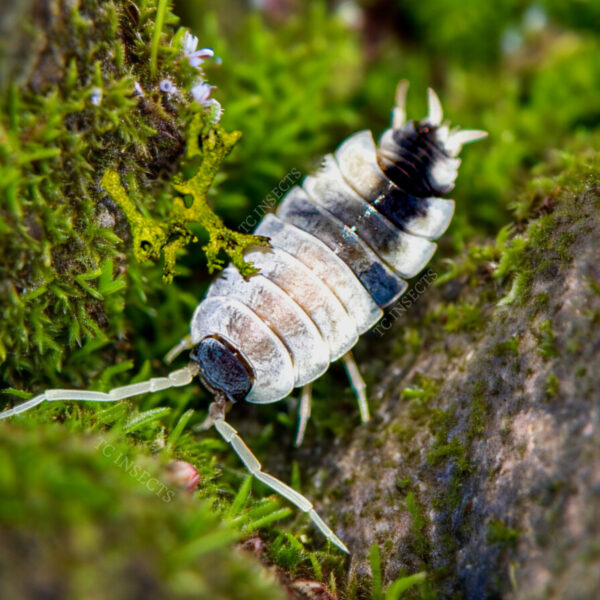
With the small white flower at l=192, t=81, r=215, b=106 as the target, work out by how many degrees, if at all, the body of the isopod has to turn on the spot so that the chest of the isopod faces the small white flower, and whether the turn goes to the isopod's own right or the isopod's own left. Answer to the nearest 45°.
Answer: approximately 45° to the isopod's own right

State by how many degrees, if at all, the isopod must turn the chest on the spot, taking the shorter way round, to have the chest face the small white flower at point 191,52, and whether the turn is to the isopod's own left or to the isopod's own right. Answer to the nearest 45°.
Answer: approximately 45° to the isopod's own right

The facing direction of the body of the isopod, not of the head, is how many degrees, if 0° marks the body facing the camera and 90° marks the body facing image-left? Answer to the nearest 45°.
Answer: approximately 45°
